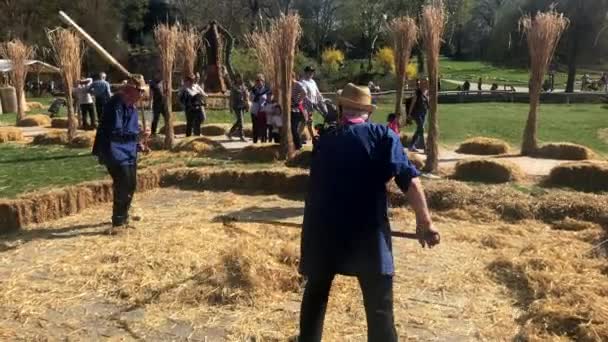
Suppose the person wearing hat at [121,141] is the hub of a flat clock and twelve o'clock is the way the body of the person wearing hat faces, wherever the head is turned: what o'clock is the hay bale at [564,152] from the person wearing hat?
The hay bale is roughly at 10 o'clock from the person wearing hat.

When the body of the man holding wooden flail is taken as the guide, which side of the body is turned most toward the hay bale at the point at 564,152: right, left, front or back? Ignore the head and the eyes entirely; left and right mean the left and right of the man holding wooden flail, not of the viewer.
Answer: front

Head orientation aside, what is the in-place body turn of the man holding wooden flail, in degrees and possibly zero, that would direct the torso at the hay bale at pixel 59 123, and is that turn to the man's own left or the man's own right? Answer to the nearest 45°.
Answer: approximately 45° to the man's own left

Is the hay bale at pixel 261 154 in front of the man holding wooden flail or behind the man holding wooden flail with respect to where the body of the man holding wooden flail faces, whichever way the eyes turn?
in front

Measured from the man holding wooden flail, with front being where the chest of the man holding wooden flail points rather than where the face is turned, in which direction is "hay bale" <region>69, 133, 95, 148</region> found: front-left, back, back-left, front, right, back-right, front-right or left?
front-left

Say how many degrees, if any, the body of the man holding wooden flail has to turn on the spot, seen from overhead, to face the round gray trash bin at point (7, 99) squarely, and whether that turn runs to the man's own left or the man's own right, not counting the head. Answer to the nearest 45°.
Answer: approximately 45° to the man's own left

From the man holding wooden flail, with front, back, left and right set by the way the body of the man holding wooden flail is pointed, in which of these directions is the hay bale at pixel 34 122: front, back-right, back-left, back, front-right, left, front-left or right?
front-left

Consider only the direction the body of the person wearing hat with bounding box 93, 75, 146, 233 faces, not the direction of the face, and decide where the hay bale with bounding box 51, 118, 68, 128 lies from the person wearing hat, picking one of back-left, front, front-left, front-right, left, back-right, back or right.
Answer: back-left

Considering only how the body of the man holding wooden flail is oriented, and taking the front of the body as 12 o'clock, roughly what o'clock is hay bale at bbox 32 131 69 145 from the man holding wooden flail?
The hay bale is roughly at 11 o'clock from the man holding wooden flail.

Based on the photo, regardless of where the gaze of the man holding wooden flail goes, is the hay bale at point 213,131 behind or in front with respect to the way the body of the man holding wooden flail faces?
in front

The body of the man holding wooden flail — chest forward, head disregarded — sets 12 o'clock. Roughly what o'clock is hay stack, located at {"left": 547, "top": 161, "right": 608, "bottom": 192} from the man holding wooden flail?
The hay stack is roughly at 1 o'clock from the man holding wooden flail.

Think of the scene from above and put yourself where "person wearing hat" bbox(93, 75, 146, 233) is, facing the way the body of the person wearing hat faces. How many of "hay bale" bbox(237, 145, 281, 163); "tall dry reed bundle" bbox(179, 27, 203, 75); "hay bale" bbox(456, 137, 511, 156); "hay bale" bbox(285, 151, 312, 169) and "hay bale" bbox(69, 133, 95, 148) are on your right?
0

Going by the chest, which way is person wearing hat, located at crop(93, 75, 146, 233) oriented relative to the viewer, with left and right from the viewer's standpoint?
facing the viewer and to the right of the viewer

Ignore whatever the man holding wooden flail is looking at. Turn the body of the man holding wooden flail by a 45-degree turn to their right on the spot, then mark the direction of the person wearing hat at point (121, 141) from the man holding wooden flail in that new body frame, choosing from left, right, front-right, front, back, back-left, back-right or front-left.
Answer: left

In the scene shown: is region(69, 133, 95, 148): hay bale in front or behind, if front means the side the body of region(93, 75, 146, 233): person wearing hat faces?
behind

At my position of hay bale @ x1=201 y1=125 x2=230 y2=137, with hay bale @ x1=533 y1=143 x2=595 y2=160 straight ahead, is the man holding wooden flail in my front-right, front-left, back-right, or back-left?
front-right

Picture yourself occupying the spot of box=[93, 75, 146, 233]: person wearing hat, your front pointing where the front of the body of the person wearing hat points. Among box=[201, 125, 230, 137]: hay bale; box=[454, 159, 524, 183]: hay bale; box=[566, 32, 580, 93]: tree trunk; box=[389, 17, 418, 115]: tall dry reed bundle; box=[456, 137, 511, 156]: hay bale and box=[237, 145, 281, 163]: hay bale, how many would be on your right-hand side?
0

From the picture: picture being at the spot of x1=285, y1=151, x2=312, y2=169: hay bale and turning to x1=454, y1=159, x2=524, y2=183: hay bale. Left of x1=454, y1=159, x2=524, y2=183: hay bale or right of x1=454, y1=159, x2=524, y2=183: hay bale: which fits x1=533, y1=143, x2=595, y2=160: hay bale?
left

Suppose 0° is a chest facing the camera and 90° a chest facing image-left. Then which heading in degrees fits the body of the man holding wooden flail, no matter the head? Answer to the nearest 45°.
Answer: approximately 180°
